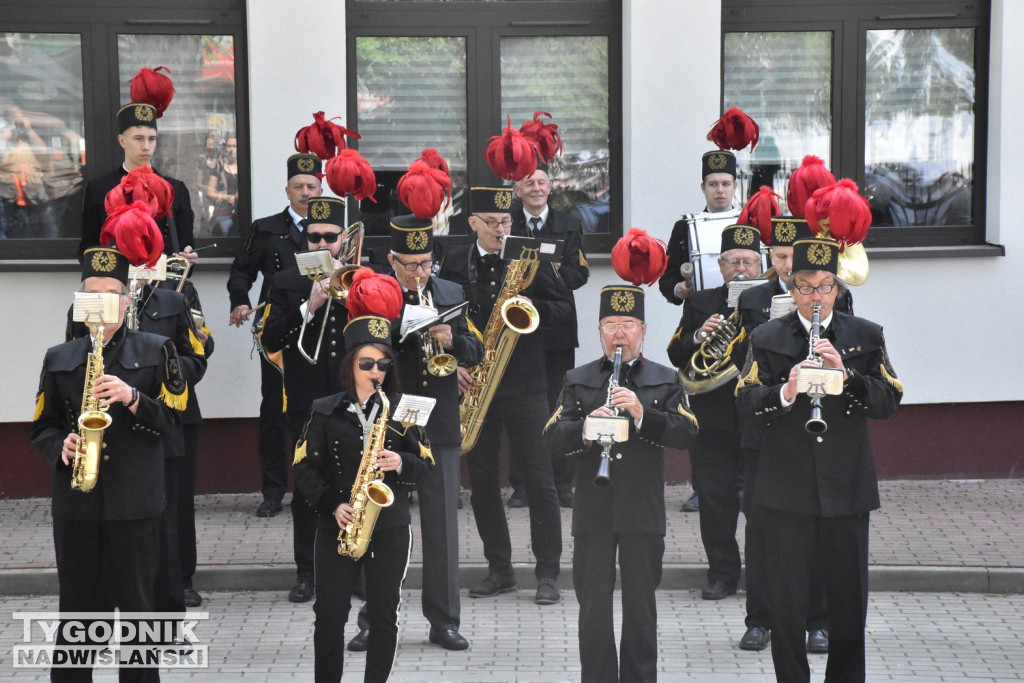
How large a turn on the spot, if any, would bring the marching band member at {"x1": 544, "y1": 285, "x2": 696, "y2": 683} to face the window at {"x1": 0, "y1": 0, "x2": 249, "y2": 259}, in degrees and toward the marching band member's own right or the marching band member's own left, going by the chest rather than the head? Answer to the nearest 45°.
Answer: approximately 135° to the marching band member's own right

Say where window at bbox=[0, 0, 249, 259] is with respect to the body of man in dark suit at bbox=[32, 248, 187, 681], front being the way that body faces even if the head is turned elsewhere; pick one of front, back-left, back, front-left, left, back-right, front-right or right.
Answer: back

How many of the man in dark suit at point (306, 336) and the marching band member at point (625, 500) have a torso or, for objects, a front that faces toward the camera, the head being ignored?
2

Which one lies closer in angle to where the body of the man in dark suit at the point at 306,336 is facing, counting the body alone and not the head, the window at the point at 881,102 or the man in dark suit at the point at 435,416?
the man in dark suit

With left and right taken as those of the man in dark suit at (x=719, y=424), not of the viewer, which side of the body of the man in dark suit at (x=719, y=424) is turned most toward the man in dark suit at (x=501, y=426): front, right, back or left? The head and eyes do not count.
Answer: right

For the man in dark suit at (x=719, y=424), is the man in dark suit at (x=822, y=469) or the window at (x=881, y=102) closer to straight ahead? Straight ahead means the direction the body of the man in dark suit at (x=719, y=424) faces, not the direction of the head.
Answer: the man in dark suit

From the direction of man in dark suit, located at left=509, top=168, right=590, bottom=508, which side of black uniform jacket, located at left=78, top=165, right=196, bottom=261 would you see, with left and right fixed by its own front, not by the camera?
left
